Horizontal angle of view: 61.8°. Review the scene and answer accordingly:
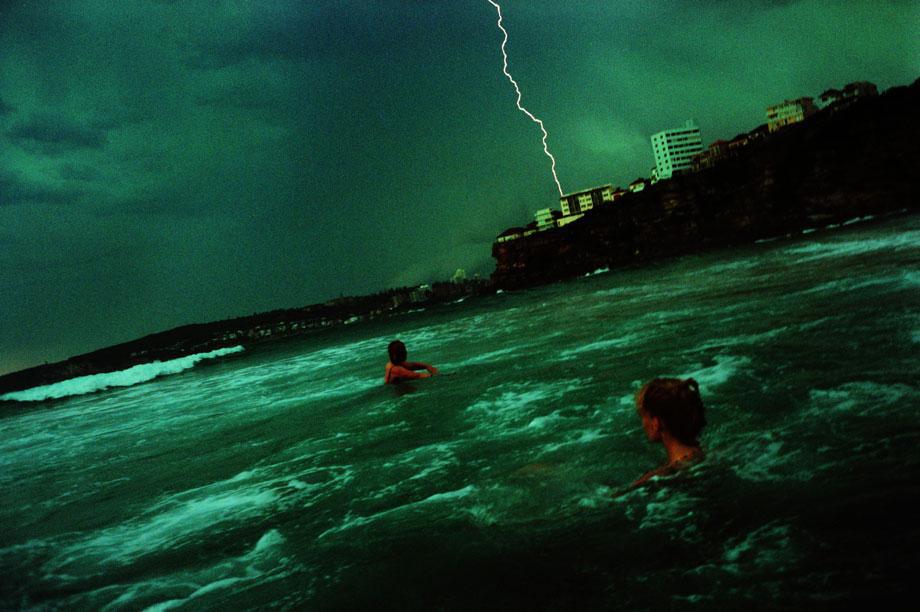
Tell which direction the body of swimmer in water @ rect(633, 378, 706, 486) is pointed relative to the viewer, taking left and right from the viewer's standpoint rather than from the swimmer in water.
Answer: facing away from the viewer and to the left of the viewer

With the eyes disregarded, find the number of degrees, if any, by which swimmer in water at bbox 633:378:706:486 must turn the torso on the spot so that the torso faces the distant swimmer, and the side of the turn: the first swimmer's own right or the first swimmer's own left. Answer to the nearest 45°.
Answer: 0° — they already face them
